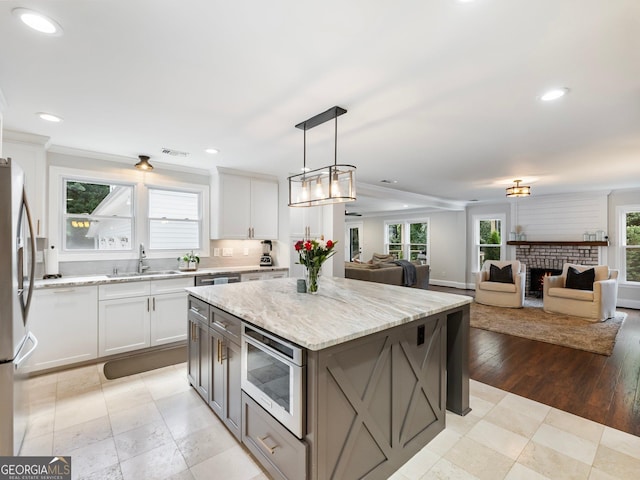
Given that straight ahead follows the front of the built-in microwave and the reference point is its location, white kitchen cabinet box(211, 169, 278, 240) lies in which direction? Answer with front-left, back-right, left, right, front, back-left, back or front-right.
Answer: back-right

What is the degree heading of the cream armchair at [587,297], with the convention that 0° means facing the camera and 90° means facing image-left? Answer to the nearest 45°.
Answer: approximately 45°

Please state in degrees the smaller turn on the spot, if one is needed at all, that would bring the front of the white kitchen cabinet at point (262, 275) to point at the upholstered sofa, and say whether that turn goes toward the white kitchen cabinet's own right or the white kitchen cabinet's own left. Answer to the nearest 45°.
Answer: approximately 135° to the white kitchen cabinet's own left

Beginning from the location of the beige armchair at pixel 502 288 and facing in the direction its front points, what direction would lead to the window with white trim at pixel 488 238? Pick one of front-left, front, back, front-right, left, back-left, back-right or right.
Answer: back

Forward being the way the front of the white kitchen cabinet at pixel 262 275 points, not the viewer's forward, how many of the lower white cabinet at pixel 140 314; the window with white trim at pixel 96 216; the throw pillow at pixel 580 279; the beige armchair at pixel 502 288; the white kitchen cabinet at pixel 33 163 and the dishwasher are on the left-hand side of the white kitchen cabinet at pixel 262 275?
2

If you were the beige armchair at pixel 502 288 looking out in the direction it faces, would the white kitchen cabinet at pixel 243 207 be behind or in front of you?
in front

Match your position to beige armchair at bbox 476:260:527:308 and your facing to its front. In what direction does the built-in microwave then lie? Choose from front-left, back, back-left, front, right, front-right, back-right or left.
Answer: front

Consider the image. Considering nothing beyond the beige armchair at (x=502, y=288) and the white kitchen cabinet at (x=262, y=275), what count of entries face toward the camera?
2

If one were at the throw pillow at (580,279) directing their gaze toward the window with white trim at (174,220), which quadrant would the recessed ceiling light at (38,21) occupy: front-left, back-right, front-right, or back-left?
front-left

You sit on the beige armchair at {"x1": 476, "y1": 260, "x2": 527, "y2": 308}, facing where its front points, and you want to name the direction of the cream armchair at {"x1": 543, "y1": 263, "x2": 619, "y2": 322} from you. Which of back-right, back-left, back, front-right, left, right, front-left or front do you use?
left

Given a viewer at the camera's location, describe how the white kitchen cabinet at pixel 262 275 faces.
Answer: facing the viewer

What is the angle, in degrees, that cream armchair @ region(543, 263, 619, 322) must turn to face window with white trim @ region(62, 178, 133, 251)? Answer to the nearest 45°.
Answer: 0° — it already faces it

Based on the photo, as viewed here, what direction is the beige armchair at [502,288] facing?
toward the camera

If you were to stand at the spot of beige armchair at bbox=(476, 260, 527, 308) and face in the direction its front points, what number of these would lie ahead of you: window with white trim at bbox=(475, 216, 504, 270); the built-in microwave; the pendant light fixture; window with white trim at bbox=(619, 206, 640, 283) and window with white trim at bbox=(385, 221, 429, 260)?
2
